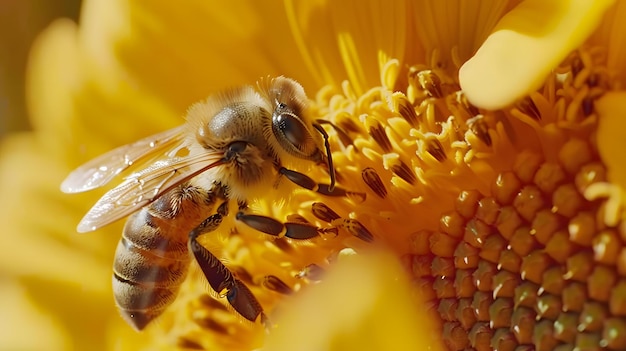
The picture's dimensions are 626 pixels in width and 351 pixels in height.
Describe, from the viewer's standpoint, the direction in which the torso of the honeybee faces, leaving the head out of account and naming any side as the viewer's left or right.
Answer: facing to the right of the viewer
